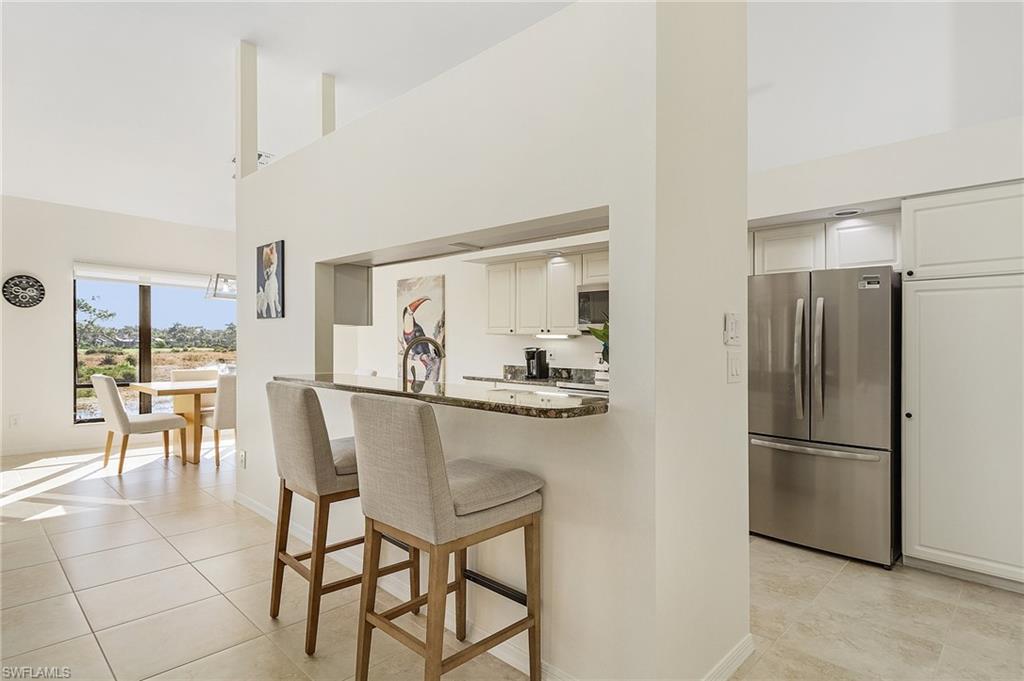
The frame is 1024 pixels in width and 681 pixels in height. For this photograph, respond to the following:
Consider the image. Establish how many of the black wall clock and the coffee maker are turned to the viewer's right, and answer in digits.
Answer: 0

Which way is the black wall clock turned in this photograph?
toward the camera

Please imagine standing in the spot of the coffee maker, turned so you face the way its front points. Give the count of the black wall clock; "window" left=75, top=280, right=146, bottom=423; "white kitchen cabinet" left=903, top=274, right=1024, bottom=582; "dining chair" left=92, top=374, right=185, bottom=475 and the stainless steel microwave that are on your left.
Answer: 2

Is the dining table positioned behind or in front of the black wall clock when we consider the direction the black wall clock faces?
in front

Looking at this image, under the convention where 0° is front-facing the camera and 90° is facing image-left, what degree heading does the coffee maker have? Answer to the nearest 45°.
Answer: approximately 45°

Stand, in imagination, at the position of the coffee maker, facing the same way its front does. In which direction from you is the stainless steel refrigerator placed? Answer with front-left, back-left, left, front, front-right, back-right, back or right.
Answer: left

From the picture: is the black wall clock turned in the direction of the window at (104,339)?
no

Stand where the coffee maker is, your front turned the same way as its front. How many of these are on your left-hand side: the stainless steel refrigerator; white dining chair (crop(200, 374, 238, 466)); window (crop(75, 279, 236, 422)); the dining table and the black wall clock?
1

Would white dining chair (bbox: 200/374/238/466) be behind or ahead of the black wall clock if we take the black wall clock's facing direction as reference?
ahead

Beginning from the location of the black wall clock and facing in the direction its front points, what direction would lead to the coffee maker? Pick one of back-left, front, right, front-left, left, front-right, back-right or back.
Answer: front-left

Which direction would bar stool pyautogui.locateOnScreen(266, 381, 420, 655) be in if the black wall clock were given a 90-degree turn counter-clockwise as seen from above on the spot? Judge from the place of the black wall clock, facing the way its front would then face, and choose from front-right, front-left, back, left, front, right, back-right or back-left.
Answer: right

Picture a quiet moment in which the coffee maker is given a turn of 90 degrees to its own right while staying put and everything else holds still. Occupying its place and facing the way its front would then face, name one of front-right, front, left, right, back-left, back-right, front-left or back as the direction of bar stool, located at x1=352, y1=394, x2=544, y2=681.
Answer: back-left

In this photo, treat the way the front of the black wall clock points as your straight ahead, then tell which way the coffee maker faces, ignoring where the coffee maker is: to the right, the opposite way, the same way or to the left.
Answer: to the right

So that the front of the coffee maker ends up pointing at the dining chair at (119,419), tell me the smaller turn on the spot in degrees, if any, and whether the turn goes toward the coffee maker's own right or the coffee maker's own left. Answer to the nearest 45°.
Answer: approximately 45° to the coffee maker's own right

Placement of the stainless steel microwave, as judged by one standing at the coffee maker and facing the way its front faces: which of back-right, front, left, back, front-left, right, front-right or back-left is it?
left

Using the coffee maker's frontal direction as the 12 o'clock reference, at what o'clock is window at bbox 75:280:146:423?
The window is roughly at 2 o'clock from the coffee maker.

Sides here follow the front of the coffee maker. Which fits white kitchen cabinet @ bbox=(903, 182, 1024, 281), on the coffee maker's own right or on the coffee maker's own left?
on the coffee maker's own left
